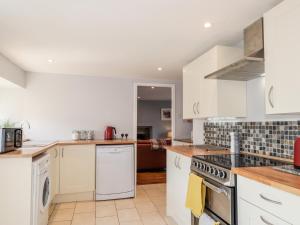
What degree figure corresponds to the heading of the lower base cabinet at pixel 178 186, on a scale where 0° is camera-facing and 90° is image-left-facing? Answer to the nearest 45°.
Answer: approximately 45°

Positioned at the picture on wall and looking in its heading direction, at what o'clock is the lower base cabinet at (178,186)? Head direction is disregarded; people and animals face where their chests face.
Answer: The lower base cabinet is roughly at 12 o'clock from the picture on wall.

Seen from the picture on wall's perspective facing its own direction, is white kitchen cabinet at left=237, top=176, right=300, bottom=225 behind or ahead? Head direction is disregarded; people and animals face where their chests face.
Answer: ahead

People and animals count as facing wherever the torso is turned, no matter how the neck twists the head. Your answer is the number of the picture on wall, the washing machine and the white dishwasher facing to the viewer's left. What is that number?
0

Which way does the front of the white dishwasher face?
toward the camera

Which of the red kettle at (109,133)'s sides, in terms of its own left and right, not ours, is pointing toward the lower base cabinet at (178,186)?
left

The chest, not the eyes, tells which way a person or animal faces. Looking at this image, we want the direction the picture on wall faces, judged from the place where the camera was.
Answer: facing the viewer

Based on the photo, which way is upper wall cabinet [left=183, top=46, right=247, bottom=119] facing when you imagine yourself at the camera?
facing the viewer and to the left of the viewer

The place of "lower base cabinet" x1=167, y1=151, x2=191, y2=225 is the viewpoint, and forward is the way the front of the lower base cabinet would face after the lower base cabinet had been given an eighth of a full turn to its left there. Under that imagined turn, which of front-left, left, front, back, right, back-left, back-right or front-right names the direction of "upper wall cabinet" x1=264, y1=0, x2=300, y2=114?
front-left

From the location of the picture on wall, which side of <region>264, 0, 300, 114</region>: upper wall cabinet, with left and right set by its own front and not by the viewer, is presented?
right

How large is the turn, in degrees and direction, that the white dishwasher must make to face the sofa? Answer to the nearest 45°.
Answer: approximately 135° to its left
